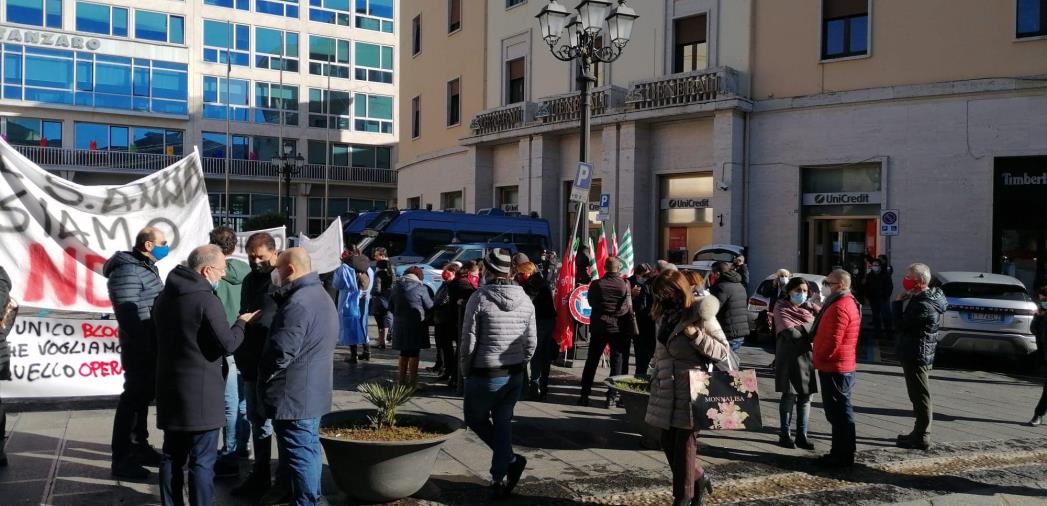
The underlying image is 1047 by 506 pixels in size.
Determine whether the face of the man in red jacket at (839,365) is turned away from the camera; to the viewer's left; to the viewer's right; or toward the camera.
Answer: to the viewer's left

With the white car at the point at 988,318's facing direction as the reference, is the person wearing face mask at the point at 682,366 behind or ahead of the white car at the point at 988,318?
behind

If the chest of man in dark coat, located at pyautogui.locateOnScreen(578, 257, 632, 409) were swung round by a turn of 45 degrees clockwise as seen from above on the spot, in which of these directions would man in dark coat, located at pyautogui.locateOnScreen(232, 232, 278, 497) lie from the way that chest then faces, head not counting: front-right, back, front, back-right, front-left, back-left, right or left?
back

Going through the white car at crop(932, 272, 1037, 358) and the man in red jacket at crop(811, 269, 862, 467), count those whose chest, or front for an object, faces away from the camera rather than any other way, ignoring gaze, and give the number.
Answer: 1

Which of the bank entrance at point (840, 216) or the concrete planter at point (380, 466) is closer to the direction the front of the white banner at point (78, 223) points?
the concrete planter

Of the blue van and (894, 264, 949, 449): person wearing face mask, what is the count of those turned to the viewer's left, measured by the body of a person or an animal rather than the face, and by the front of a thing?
2

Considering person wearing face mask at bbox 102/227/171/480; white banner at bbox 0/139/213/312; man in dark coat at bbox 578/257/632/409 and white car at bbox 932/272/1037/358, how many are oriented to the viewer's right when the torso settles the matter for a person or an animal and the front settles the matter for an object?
1

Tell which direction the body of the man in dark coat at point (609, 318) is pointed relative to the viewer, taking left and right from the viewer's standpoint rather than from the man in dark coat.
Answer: facing away from the viewer

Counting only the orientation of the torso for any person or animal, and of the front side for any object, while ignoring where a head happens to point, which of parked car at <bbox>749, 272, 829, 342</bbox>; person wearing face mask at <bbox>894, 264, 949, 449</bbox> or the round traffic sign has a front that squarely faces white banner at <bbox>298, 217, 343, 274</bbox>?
the person wearing face mask

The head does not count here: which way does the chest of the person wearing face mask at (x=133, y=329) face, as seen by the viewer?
to the viewer's right

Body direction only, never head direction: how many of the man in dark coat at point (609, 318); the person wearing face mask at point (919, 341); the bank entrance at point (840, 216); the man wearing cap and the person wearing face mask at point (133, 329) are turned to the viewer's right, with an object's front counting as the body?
1

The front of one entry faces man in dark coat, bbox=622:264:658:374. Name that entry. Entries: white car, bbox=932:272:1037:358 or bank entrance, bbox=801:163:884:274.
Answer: the bank entrance

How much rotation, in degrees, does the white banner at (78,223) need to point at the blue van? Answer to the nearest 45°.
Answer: approximately 135° to its left

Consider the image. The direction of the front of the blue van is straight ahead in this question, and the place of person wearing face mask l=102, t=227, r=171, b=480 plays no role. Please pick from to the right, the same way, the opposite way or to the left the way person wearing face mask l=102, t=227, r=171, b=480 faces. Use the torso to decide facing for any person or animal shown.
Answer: the opposite way

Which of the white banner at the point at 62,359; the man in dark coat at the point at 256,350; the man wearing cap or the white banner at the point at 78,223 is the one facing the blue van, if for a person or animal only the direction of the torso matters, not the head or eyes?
the man wearing cap

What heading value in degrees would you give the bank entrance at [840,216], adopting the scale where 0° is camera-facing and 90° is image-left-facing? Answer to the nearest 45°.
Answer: approximately 0°

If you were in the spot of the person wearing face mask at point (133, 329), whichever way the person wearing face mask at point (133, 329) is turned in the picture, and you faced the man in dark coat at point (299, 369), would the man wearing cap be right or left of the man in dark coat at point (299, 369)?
left
